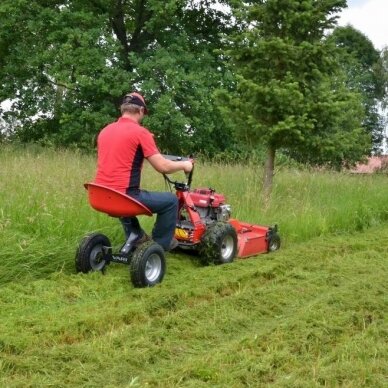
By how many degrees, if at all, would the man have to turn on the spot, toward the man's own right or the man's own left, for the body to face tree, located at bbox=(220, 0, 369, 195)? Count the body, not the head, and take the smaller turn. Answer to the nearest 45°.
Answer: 0° — they already face it

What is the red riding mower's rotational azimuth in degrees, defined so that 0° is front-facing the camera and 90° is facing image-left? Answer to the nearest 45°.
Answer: approximately 225°

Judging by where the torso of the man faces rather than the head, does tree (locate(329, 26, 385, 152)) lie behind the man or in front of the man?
in front

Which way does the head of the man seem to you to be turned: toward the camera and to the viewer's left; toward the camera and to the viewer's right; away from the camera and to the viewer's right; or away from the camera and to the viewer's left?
away from the camera and to the viewer's right

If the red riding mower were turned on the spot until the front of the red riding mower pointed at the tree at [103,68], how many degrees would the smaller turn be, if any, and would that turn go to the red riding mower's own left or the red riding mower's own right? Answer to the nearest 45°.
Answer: approximately 45° to the red riding mower's own left

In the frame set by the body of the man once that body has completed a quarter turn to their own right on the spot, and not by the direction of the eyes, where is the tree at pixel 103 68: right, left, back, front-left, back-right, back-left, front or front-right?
back-left

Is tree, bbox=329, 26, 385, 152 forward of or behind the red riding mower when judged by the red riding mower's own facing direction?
forward

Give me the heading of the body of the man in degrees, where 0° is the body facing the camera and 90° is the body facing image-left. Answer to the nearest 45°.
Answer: approximately 225°

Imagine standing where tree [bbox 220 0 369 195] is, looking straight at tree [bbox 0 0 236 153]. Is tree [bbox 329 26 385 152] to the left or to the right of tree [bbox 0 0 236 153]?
right
